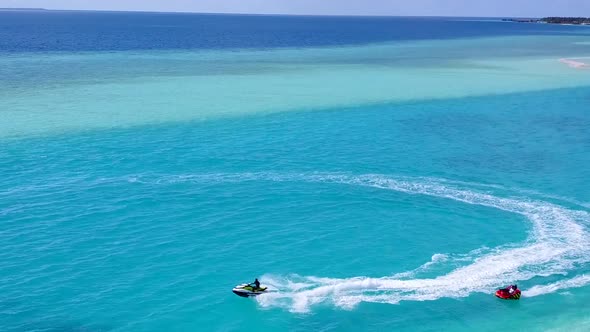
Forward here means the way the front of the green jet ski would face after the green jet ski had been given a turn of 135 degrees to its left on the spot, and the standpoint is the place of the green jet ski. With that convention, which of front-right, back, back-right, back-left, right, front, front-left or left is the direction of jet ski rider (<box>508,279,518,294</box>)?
front-left

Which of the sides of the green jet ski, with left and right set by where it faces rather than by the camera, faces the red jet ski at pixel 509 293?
back

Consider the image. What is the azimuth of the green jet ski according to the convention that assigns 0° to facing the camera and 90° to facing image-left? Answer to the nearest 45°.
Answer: approximately 90°
